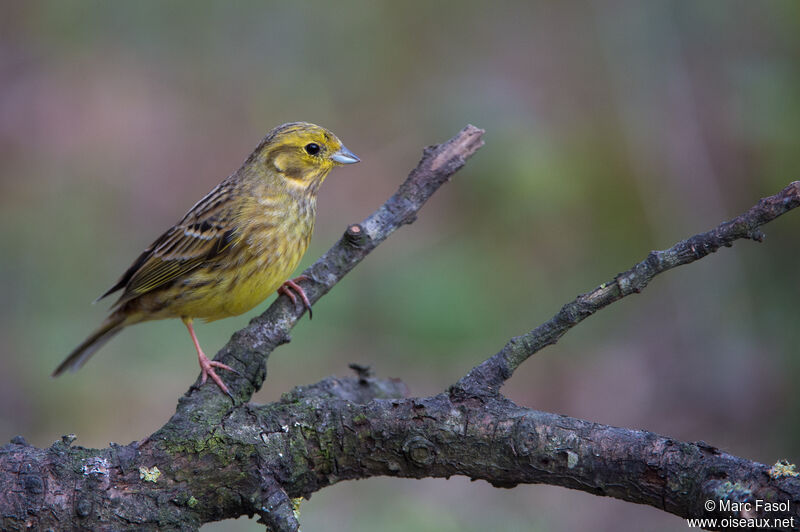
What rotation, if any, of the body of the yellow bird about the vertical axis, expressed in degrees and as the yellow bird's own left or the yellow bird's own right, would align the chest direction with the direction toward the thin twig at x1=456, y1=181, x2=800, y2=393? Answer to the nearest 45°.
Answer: approximately 45° to the yellow bird's own right

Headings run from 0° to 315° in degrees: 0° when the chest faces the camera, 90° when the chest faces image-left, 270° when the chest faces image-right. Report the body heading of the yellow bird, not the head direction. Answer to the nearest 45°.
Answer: approximately 270°
